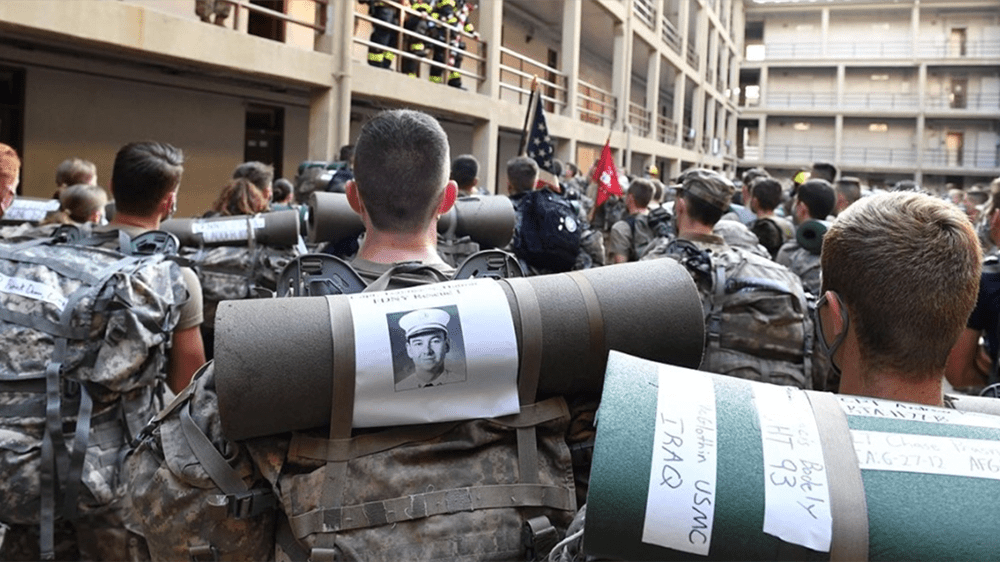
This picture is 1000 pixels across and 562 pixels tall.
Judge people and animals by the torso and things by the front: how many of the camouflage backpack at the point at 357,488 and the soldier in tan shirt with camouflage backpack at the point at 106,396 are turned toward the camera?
1

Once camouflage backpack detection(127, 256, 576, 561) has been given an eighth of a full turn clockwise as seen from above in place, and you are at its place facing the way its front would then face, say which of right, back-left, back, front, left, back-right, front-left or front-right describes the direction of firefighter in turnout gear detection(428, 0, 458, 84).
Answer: back-right

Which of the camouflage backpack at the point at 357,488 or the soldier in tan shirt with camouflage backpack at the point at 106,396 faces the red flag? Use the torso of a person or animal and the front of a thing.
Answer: the soldier in tan shirt with camouflage backpack

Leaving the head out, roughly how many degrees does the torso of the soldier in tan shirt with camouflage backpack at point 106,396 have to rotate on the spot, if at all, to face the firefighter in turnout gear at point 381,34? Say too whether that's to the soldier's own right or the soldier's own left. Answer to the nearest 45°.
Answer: approximately 45° to the soldier's own left

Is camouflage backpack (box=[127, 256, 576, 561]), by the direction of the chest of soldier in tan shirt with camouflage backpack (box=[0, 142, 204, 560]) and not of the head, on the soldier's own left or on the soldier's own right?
on the soldier's own right

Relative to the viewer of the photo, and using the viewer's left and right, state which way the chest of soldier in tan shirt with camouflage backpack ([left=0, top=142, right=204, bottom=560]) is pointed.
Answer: facing away from the viewer and to the right of the viewer

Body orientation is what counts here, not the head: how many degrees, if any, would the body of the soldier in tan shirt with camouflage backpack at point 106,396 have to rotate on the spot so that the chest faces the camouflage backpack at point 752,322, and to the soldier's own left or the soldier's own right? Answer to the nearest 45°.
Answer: approximately 45° to the soldier's own right

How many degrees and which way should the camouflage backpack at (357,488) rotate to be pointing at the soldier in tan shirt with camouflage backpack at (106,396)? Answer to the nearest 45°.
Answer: approximately 135° to its right
